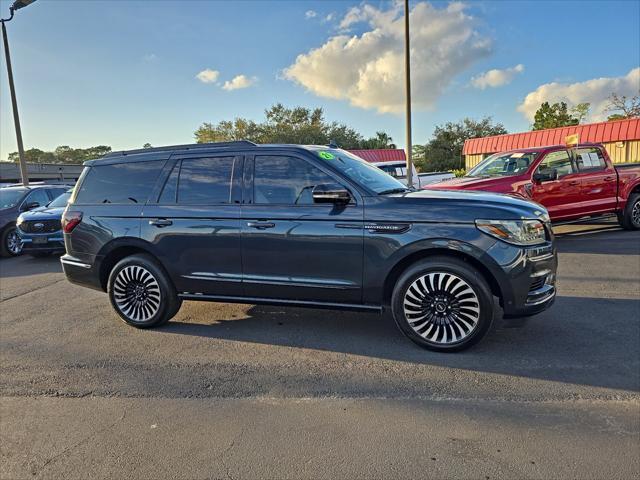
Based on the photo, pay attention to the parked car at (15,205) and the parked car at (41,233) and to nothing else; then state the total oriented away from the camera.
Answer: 0

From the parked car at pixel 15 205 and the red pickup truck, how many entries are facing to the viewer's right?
0

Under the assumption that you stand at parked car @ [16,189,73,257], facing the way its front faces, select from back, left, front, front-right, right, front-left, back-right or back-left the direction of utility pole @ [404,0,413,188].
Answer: back-left

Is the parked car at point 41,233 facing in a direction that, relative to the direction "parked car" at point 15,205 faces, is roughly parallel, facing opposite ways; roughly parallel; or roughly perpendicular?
roughly parallel

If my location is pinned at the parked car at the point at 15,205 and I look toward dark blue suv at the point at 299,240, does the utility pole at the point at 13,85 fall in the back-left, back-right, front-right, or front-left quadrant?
back-left

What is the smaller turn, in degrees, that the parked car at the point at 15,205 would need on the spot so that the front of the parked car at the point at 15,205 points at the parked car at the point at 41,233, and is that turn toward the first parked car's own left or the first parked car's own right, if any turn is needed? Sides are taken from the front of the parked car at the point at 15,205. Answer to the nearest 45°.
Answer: approximately 45° to the first parked car's own left

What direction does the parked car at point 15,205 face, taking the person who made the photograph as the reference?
facing the viewer and to the left of the viewer

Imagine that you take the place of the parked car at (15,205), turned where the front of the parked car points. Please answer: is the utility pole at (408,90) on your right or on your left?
on your left

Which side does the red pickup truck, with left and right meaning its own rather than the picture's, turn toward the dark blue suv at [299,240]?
front

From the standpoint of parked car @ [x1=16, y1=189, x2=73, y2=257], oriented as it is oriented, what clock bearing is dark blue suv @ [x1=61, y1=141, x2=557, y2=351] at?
The dark blue suv is roughly at 10 o'clock from the parked car.
